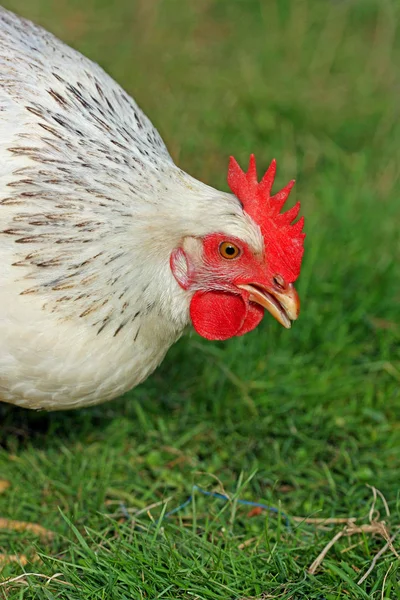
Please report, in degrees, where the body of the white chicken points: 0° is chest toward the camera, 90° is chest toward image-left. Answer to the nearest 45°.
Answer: approximately 270°
